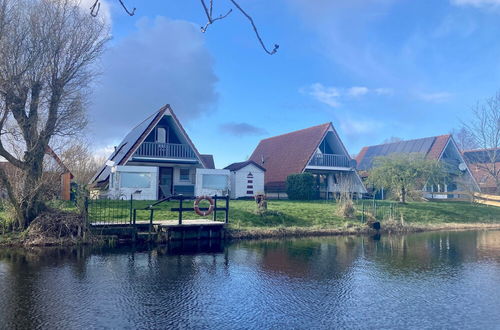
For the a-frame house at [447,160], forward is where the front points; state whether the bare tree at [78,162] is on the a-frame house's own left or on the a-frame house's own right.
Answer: on the a-frame house's own right

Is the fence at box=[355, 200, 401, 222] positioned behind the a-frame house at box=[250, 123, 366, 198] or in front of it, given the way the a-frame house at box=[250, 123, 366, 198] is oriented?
in front

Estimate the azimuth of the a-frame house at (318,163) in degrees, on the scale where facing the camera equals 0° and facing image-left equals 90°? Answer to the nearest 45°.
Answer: approximately 315°

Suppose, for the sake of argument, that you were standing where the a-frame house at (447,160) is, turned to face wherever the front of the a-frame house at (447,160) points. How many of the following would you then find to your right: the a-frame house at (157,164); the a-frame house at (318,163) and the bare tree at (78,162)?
3

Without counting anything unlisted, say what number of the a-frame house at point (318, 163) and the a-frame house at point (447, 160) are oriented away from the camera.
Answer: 0

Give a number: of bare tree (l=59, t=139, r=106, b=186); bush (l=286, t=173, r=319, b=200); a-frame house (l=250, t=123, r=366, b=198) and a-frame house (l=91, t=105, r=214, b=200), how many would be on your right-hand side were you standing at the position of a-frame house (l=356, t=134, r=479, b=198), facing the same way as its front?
4

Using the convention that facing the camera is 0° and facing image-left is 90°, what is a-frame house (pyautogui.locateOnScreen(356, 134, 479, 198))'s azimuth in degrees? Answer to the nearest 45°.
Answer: approximately 315°

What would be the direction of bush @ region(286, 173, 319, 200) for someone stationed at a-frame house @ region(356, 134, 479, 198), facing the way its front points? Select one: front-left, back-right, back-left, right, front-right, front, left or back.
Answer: right

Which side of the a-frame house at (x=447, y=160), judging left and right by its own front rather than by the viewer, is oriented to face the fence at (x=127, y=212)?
right

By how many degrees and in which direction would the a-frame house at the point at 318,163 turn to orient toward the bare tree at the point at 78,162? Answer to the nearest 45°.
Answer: approximately 90° to its right

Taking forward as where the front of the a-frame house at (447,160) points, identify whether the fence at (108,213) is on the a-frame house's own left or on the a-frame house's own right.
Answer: on the a-frame house's own right

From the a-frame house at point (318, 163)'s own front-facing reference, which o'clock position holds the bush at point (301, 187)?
The bush is roughly at 2 o'clock from the a-frame house.

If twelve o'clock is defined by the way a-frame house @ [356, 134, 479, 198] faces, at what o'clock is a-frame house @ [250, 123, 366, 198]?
a-frame house @ [250, 123, 366, 198] is roughly at 3 o'clock from a-frame house @ [356, 134, 479, 198].
